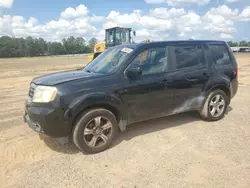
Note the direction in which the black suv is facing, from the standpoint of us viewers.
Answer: facing the viewer and to the left of the viewer

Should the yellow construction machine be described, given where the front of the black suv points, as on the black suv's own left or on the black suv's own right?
on the black suv's own right
